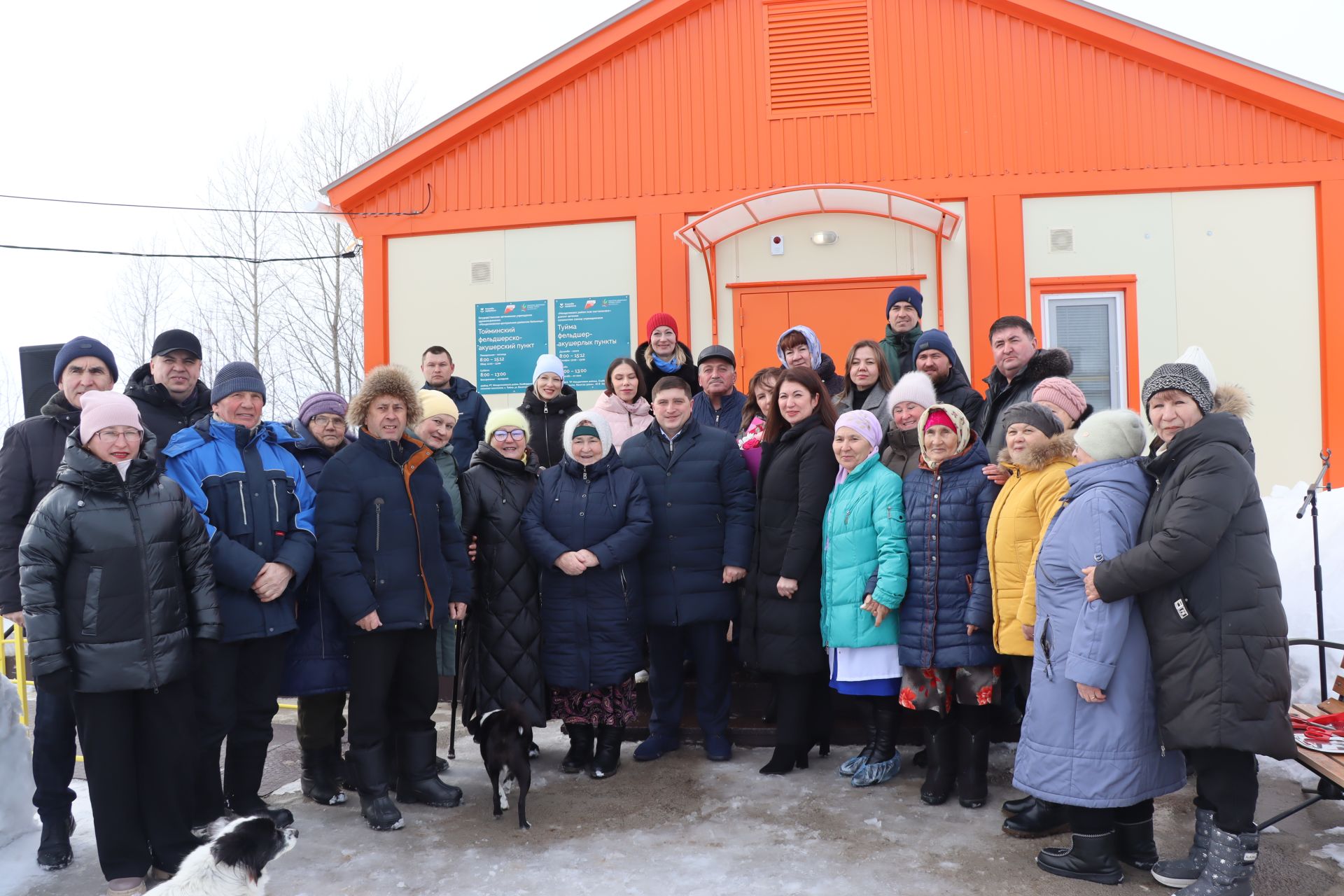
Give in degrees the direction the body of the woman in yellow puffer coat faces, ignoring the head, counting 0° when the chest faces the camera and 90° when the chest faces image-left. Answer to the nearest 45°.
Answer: approximately 45°

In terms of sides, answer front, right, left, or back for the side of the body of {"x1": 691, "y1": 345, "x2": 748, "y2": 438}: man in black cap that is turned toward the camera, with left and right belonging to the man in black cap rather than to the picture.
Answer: front

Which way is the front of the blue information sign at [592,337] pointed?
toward the camera

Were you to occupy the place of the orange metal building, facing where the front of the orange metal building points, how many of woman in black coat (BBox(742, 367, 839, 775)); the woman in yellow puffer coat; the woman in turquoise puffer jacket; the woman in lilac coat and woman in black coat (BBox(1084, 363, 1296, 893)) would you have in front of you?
5

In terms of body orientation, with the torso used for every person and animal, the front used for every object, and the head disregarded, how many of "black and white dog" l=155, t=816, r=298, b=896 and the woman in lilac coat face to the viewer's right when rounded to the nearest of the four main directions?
1

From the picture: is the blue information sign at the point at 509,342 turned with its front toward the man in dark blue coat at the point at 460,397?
yes

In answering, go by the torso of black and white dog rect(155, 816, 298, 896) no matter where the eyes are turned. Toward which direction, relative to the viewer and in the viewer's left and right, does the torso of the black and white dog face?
facing to the right of the viewer
